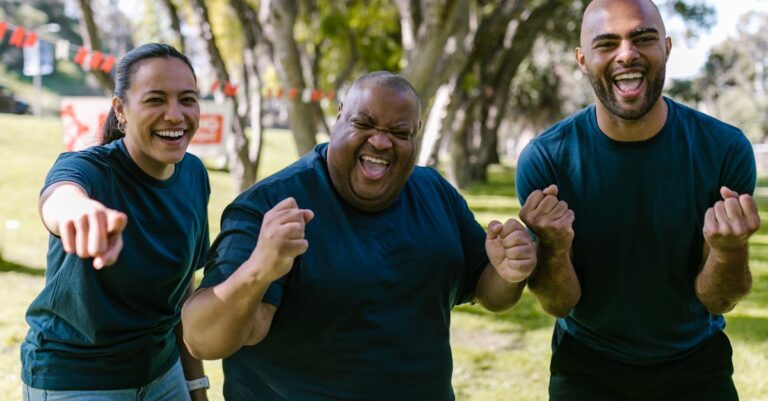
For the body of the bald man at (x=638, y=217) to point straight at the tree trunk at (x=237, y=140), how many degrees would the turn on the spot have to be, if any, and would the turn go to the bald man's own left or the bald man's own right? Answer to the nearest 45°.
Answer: approximately 135° to the bald man's own right

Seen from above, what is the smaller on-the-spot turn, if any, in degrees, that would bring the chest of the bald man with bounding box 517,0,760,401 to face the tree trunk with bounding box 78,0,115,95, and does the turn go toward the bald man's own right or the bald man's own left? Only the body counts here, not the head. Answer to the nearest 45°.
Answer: approximately 135° to the bald man's own right

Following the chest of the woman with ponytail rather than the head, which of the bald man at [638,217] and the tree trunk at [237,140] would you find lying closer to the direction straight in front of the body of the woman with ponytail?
the bald man

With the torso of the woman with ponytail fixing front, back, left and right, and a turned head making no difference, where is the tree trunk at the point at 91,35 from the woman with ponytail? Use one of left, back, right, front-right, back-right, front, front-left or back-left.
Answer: back-left

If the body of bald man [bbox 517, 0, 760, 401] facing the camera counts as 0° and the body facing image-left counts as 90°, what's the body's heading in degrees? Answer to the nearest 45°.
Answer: approximately 0°

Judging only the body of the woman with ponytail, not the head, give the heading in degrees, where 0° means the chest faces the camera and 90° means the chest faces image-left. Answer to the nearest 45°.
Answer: approximately 315°

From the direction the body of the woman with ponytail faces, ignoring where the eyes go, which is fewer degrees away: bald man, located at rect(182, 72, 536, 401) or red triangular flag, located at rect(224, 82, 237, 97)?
the bald man

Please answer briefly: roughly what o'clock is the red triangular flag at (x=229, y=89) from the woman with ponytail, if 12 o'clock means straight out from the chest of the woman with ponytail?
The red triangular flag is roughly at 8 o'clock from the woman with ponytail.

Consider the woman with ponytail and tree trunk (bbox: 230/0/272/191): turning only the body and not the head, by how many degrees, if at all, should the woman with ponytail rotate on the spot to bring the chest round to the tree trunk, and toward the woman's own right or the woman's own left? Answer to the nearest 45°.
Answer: approximately 135° to the woman's own left
